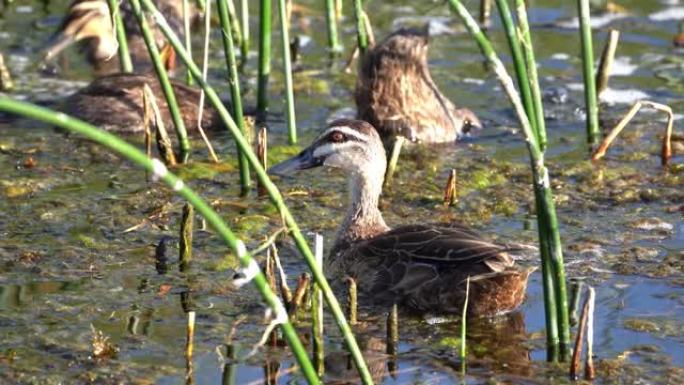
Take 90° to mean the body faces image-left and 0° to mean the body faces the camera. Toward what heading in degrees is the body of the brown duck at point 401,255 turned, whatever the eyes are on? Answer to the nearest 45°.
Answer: approximately 90°

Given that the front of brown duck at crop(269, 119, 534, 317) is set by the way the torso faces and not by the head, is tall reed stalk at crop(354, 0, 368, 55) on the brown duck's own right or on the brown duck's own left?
on the brown duck's own right

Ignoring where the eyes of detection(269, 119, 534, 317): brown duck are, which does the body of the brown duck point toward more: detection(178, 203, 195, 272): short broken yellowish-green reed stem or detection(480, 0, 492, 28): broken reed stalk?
the short broken yellowish-green reed stem

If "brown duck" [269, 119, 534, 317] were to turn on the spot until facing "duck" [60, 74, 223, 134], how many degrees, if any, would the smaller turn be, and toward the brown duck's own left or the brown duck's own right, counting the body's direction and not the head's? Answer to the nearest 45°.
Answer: approximately 45° to the brown duck's own right
